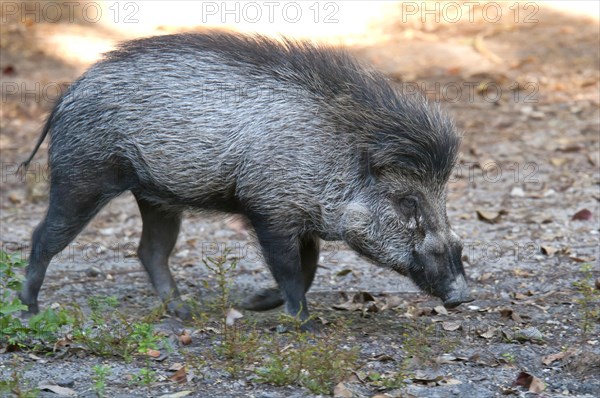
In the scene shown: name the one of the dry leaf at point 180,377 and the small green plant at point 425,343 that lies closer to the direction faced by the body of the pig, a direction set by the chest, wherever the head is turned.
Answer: the small green plant

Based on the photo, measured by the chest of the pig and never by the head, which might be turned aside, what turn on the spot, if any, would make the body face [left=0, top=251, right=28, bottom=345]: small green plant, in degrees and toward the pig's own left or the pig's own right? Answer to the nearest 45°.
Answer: approximately 135° to the pig's own right

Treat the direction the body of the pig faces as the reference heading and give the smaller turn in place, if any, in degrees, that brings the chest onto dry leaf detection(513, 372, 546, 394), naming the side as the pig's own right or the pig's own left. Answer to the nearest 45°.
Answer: approximately 45° to the pig's own right

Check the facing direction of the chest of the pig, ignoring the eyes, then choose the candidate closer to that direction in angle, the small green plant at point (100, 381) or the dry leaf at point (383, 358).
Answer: the dry leaf

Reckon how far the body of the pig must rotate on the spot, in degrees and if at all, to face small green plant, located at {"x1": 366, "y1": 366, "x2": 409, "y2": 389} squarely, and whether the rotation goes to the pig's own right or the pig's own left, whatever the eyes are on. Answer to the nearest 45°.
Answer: approximately 90° to the pig's own right

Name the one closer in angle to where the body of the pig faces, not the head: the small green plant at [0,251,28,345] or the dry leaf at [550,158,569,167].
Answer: the dry leaf

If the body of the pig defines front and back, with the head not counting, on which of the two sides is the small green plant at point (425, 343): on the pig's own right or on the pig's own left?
on the pig's own right

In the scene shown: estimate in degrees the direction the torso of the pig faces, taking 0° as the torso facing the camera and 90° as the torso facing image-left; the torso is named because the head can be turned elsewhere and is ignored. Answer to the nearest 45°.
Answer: approximately 270°

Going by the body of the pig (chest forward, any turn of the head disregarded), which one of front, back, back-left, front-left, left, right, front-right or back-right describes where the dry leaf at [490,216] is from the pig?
front-left

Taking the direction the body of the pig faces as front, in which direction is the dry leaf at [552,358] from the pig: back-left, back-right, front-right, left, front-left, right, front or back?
front-right

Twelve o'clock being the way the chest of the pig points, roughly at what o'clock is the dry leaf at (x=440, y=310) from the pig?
The dry leaf is roughly at 12 o'clock from the pig.

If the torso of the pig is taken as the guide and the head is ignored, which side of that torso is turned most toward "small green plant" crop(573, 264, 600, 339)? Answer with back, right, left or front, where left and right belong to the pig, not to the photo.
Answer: front

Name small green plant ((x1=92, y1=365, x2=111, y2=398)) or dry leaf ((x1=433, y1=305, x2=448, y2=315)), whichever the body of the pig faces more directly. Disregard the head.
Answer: the dry leaf

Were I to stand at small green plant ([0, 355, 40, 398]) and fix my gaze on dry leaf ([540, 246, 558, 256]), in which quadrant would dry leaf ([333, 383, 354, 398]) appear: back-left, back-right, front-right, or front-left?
front-right

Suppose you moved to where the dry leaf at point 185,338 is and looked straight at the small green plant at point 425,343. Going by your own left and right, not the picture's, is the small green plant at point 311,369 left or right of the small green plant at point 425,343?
right
